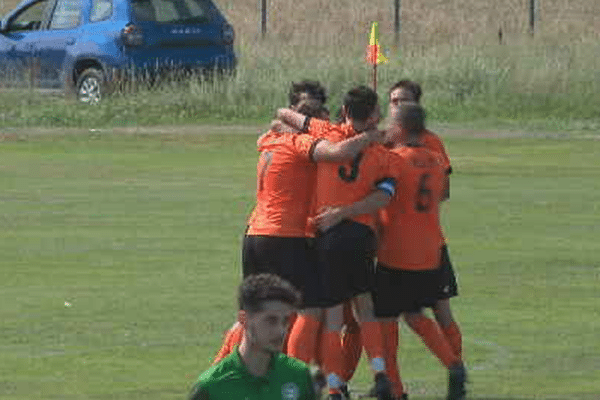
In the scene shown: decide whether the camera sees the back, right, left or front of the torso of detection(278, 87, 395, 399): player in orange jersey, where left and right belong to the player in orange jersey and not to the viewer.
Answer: back

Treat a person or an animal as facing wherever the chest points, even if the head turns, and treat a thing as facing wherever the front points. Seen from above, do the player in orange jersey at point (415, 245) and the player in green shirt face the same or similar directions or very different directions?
very different directions

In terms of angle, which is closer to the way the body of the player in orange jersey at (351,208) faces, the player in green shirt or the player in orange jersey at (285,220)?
the player in orange jersey

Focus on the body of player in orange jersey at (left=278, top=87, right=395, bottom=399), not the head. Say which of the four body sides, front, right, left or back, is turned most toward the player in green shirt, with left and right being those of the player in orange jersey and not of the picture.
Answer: back

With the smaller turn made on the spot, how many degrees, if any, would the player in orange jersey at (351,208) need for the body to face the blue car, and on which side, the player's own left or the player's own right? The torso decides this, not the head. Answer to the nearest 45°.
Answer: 0° — they already face it

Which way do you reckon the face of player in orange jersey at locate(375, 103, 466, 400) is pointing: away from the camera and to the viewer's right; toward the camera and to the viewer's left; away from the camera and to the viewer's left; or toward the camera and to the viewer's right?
away from the camera and to the viewer's left

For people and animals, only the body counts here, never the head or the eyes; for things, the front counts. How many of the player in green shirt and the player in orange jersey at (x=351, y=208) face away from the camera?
1

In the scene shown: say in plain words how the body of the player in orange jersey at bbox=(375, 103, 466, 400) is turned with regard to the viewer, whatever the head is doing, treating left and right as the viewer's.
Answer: facing away from the viewer and to the left of the viewer

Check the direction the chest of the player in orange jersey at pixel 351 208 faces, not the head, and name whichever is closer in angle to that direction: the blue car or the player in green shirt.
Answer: the blue car

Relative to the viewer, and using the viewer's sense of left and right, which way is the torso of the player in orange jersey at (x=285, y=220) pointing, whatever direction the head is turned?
facing away from the viewer and to the right of the viewer

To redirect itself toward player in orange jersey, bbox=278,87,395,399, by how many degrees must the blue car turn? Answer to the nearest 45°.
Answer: approximately 135° to its left

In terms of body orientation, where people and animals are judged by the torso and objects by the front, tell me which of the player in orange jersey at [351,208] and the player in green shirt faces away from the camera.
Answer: the player in orange jersey

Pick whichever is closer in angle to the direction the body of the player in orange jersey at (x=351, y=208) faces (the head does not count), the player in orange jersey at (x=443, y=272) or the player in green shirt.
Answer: the player in orange jersey

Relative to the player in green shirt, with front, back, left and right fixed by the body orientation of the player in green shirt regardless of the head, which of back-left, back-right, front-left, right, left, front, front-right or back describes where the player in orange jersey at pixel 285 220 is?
back-left

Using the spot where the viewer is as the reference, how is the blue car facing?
facing away from the viewer and to the left of the viewer
